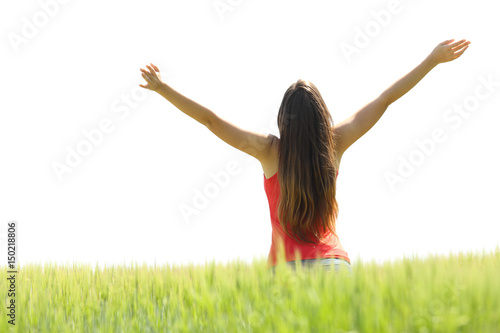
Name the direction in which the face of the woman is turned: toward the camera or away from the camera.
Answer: away from the camera

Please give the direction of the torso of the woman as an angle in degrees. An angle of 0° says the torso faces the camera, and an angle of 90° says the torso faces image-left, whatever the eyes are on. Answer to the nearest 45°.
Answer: approximately 180°
